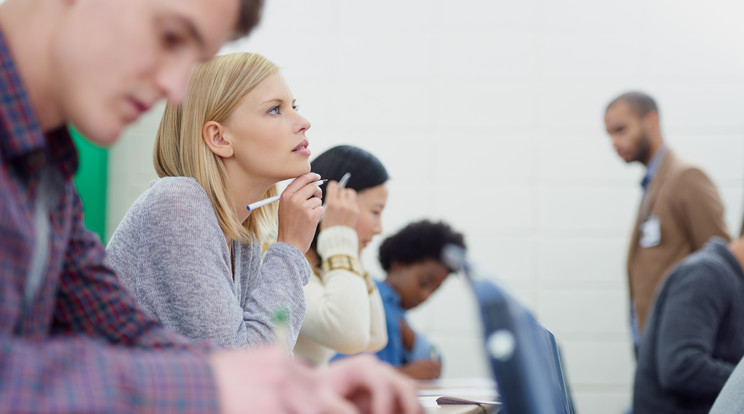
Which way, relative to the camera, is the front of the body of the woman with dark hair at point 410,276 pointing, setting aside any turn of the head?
to the viewer's right

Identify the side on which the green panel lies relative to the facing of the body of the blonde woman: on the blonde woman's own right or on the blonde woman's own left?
on the blonde woman's own left

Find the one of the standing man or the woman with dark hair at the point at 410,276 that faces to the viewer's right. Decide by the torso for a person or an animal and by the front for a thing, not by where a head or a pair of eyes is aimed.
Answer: the woman with dark hair

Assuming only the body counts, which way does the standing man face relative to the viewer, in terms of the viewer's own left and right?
facing the viewer and to the left of the viewer

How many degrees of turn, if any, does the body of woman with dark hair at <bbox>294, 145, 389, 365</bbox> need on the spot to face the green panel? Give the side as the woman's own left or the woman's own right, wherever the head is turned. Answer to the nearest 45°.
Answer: approximately 135° to the woman's own left

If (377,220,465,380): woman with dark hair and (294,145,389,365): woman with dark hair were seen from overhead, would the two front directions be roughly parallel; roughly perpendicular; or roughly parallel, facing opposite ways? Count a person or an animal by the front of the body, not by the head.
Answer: roughly parallel

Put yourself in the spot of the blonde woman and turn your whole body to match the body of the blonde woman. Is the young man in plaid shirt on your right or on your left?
on your right

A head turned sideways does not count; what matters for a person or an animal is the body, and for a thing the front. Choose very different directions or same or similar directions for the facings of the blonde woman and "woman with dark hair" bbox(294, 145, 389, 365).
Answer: same or similar directions

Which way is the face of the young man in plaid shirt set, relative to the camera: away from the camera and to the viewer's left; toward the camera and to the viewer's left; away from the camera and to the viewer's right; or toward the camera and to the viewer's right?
toward the camera and to the viewer's right

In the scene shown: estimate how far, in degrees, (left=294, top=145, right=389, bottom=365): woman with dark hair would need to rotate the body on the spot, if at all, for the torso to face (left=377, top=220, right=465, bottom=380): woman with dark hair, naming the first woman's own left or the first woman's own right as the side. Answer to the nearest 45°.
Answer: approximately 90° to the first woman's own left

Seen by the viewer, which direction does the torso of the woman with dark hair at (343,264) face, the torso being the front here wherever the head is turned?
to the viewer's right

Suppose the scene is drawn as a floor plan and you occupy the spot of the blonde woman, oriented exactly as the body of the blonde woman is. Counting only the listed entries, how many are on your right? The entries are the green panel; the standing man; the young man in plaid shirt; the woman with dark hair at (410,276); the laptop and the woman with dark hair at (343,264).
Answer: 2

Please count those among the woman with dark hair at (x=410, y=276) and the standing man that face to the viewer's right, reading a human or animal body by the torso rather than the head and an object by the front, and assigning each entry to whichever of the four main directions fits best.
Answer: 1

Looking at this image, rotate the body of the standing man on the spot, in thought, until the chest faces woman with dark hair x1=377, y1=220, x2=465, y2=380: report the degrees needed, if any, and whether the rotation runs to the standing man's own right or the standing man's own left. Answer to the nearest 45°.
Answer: approximately 45° to the standing man's own right

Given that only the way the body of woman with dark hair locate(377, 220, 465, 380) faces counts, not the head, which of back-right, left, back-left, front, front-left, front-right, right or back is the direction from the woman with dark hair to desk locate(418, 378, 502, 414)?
right

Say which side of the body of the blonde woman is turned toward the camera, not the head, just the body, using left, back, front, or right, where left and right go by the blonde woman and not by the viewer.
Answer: right

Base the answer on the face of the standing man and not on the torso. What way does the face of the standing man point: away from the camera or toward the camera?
toward the camera

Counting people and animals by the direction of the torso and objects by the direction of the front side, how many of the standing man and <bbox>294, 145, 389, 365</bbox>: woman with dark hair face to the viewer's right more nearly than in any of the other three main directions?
1
